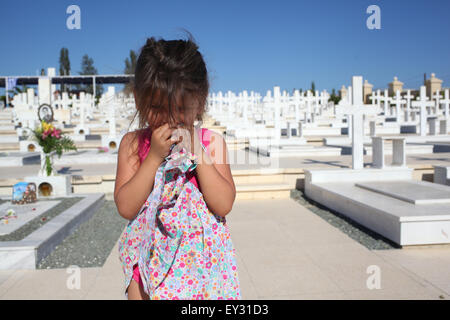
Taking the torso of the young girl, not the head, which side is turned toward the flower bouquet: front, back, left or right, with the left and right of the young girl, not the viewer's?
back

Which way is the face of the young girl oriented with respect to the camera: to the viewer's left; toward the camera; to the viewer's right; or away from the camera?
toward the camera

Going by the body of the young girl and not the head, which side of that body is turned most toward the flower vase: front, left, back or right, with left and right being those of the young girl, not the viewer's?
back

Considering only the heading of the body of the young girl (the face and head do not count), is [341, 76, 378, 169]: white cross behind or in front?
behind

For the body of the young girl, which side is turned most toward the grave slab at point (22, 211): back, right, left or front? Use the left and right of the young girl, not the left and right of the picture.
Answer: back

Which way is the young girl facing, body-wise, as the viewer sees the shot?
toward the camera

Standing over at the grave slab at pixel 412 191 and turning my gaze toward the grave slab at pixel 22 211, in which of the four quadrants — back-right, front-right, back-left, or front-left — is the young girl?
front-left

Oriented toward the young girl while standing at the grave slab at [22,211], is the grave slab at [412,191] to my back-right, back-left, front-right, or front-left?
front-left

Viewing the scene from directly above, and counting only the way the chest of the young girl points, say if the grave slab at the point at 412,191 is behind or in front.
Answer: behind
